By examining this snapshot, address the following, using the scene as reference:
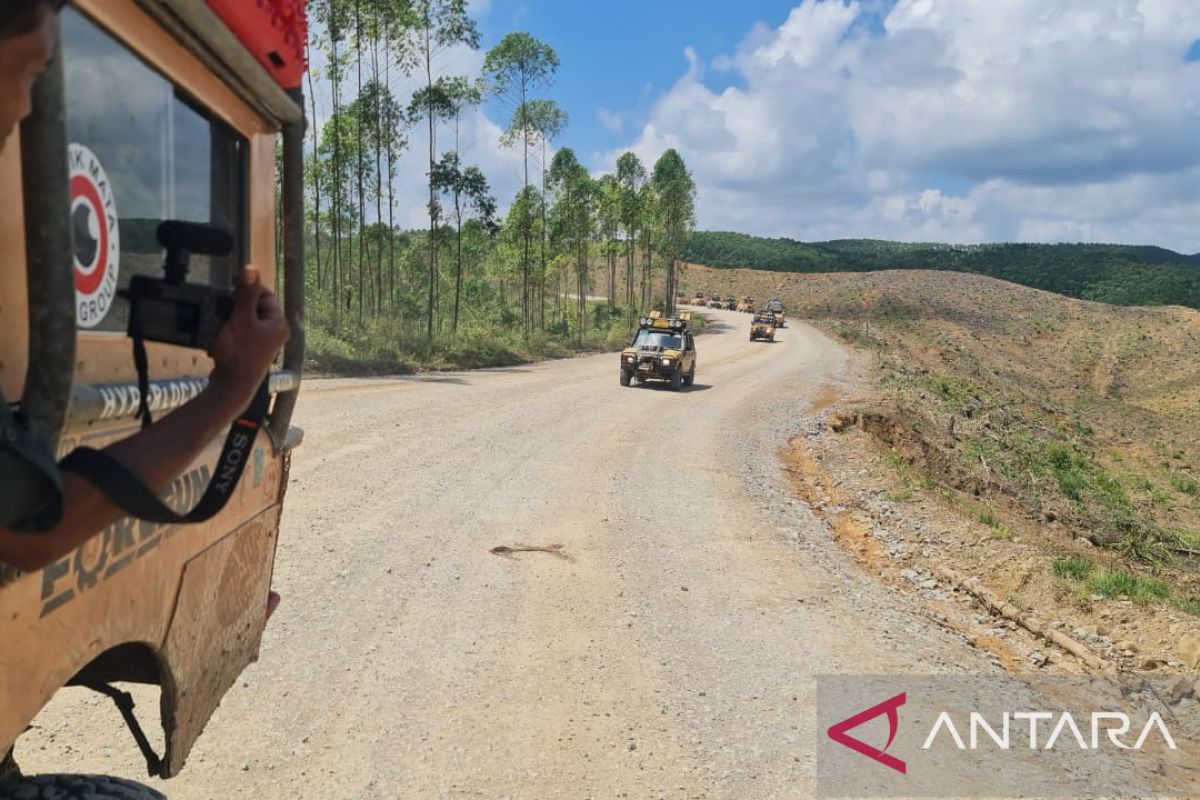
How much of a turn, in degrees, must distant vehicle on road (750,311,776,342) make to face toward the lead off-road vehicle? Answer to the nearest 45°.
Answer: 0° — it already faces it

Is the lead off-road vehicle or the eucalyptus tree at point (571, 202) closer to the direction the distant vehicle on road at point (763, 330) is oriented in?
the lead off-road vehicle

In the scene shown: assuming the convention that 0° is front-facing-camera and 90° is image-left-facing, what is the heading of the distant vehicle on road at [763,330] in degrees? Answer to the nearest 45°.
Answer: approximately 0°

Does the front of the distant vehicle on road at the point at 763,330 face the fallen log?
yes

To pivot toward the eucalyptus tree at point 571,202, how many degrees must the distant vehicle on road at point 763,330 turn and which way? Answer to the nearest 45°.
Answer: approximately 45° to its right
